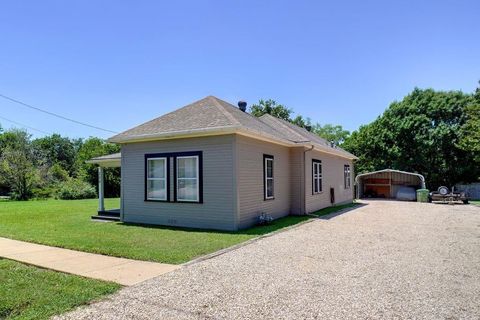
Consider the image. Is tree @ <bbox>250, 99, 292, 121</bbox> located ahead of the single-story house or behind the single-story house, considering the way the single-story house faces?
behind

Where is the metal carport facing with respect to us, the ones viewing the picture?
facing the viewer

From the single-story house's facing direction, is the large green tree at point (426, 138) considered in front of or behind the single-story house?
behind

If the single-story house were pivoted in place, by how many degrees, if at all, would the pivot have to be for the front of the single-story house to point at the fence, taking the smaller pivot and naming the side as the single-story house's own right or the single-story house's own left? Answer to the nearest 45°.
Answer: approximately 180°

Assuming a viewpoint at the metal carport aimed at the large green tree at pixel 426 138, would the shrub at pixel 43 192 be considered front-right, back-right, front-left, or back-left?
back-left

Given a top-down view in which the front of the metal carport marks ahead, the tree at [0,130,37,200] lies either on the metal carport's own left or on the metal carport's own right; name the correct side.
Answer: on the metal carport's own right

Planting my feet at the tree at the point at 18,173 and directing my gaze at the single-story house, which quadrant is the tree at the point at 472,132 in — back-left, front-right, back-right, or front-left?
front-left

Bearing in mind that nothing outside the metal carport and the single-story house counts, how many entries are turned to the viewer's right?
0

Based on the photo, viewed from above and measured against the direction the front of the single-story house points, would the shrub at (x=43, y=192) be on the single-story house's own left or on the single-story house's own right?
on the single-story house's own right

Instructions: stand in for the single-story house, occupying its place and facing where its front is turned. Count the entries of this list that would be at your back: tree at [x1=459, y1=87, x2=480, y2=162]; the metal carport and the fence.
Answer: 3

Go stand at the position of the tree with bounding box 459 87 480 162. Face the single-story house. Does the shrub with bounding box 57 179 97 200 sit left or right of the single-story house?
right

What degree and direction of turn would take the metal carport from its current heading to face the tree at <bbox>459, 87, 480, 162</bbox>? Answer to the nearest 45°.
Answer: approximately 90° to its left

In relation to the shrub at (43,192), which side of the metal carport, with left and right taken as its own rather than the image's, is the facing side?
right

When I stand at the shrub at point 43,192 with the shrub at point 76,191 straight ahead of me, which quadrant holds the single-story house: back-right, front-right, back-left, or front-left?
front-right

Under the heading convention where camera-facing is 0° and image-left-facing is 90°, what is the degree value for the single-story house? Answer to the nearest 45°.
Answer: approximately 45°

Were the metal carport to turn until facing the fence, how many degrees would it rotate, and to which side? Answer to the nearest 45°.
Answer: approximately 90° to its left

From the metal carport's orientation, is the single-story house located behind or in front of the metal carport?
in front
